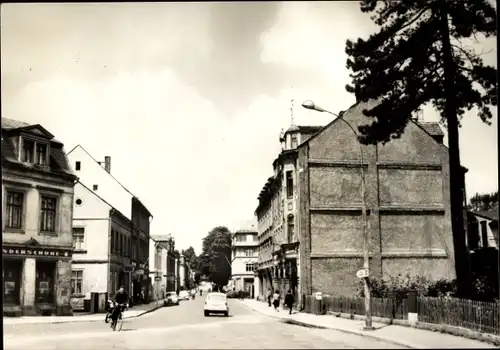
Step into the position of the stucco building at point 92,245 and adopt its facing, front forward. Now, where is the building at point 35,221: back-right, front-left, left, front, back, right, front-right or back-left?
right

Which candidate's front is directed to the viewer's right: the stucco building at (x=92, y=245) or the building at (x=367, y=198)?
the stucco building

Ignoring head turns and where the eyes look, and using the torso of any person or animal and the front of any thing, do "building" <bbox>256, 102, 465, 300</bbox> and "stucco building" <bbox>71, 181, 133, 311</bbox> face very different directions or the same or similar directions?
very different directions

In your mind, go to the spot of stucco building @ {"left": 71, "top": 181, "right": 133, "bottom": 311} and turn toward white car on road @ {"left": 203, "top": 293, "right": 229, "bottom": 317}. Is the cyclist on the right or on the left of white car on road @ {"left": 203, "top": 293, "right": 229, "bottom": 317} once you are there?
right

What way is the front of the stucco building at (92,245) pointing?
to the viewer's right

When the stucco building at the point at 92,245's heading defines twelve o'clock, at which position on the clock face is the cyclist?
The cyclist is roughly at 3 o'clock from the stucco building.

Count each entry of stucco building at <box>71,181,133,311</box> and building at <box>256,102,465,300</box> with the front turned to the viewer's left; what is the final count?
1

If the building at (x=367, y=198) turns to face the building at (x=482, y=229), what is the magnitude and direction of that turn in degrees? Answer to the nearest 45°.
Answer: approximately 135° to its left

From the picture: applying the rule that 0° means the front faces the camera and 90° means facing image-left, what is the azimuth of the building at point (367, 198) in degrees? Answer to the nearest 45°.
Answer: approximately 90°
